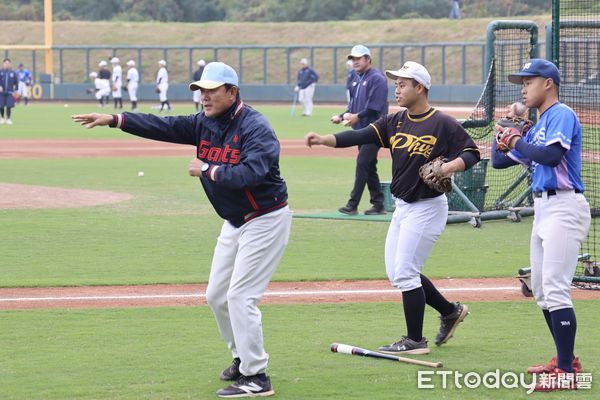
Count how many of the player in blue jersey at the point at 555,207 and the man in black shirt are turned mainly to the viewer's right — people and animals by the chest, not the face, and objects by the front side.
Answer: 0

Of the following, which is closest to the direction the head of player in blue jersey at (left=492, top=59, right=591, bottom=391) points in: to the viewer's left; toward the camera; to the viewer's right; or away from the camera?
to the viewer's left

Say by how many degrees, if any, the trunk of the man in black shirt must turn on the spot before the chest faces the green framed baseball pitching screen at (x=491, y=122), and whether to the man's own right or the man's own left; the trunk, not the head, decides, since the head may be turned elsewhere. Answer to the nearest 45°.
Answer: approximately 135° to the man's own right

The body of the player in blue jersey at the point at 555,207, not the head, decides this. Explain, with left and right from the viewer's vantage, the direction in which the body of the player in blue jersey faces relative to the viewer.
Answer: facing to the left of the viewer

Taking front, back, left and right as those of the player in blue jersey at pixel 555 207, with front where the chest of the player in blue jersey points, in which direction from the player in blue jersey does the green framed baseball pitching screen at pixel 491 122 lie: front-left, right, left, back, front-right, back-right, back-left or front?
right

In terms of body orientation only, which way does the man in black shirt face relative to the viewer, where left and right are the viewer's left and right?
facing the viewer and to the left of the viewer

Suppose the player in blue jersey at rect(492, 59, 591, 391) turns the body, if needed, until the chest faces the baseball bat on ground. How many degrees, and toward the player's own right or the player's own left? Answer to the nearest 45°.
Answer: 0° — they already face it

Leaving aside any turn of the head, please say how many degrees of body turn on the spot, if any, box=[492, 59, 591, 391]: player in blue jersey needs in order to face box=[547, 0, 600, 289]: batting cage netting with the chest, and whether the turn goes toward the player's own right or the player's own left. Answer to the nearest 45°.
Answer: approximately 90° to the player's own right

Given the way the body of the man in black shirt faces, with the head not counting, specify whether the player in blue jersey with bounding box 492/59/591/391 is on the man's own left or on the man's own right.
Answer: on the man's own left

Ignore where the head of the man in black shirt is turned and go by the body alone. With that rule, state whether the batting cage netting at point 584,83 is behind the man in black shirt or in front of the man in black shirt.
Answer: behind
